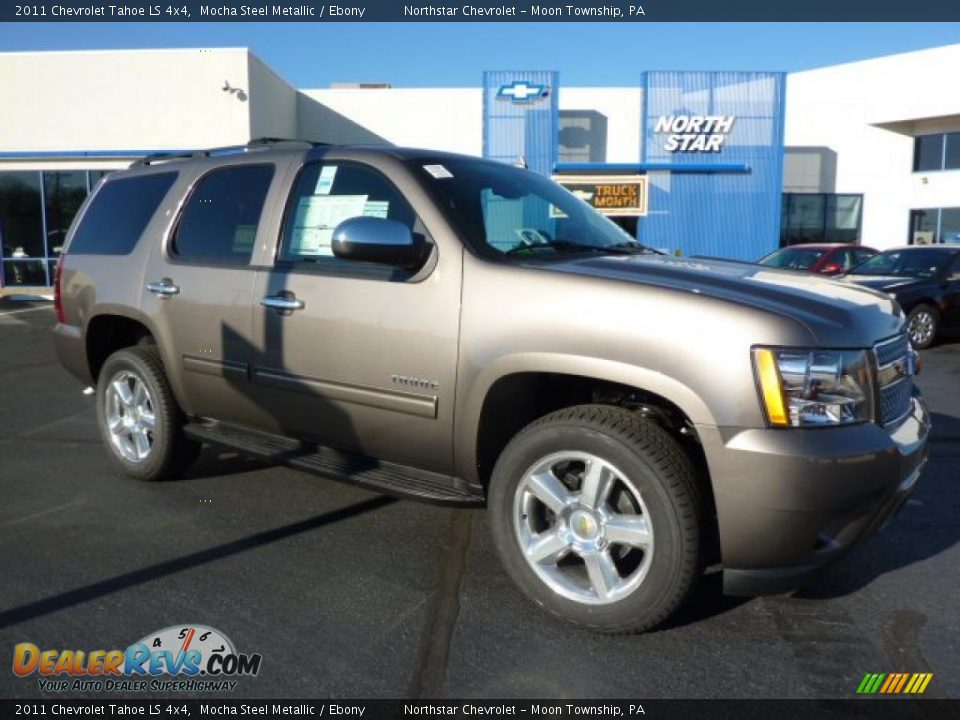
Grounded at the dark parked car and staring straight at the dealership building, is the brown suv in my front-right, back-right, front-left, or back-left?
back-left

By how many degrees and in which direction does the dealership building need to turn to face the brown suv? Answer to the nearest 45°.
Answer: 0° — it already faces it

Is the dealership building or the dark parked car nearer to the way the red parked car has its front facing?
the dark parked car

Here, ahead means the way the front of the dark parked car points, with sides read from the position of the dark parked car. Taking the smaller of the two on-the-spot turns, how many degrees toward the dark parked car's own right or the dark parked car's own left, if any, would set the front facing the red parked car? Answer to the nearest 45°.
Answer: approximately 90° to the dark parked car's own right

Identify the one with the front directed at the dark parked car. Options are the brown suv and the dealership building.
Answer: the dealership building

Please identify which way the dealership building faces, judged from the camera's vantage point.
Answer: facing the viewer

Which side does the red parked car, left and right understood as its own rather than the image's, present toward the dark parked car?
left

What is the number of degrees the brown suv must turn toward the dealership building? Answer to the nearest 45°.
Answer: approximately 135° to its left

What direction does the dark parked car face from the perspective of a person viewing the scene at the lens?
facing the viewer and to the left of the viewer

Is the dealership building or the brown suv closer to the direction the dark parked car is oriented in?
the brown suv

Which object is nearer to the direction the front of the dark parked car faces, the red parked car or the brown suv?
the brown suv

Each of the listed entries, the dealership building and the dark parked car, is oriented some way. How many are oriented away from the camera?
0
